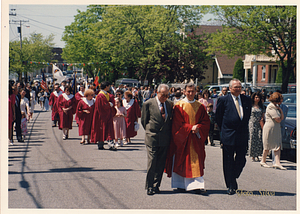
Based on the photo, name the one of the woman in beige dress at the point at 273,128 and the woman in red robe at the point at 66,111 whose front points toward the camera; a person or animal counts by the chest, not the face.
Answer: the woman in red robe

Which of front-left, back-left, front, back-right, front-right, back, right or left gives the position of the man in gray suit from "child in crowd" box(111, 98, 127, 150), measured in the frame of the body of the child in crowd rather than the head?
front-left

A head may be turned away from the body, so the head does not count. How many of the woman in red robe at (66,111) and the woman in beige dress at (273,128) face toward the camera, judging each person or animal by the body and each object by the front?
1

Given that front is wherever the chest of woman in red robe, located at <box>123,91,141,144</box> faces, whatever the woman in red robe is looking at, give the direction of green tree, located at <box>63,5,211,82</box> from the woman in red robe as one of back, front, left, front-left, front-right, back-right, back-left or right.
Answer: back-right

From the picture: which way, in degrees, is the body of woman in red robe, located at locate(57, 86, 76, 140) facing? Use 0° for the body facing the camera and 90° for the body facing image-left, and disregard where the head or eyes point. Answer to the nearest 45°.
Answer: approximately 0°

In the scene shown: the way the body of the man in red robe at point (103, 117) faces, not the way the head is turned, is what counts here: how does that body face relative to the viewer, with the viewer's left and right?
facing the viewer and to the right of the viewer

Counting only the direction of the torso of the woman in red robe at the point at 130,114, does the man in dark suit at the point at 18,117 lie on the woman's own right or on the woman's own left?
on the woman's own right

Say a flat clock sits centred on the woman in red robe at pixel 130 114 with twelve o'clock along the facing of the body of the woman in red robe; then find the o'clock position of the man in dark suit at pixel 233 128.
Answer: The man in dark suit is roughly at 10 o'clock from the woman in red robe.

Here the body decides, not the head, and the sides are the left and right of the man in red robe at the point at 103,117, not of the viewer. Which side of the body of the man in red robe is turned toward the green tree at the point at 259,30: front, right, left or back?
left
